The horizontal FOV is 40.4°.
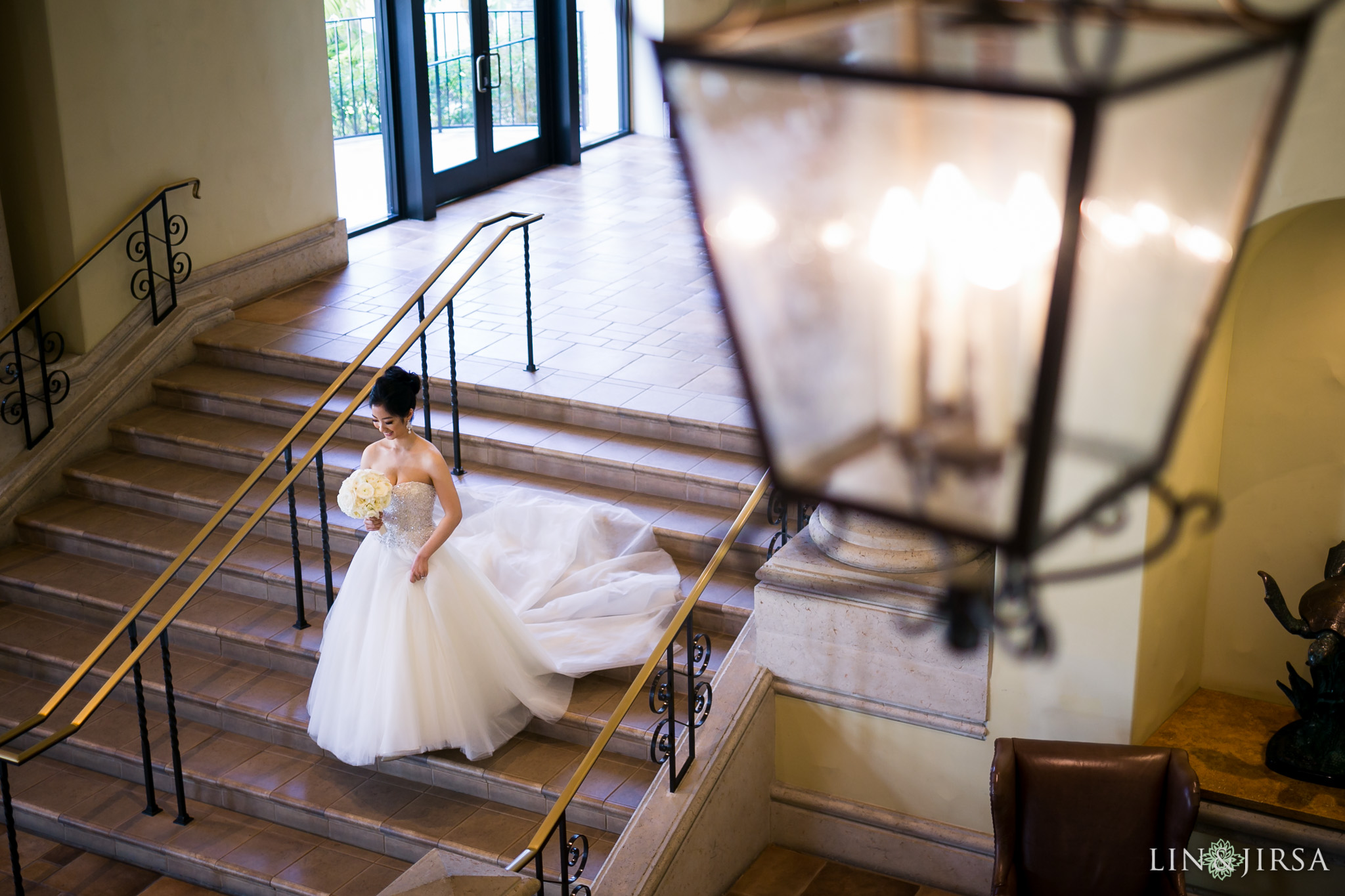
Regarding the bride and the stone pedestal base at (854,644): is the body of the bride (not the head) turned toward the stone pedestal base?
no

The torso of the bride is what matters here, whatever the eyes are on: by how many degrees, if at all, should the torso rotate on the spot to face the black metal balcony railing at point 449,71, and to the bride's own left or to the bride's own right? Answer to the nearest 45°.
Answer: approximately 135° to the bride's own right

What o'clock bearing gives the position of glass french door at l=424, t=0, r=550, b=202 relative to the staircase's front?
The glass french door is roughly at 5 o'clock from the staircase.

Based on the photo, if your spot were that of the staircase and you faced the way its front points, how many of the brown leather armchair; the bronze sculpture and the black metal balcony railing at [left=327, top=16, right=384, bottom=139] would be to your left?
2

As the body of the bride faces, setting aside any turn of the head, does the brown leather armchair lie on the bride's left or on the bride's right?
on the bride's left

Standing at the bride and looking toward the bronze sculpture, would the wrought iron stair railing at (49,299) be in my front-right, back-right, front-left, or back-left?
back-left

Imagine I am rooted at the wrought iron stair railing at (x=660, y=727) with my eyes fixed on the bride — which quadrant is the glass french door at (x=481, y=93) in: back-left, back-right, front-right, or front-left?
front-right

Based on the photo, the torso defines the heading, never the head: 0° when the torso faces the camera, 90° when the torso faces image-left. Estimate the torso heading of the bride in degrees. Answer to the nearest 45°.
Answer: approximately 45°

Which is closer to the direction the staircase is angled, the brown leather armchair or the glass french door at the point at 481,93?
the brown leather armchair

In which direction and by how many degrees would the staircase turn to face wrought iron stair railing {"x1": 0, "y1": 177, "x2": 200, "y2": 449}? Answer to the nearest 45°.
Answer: approximately 90° to its right

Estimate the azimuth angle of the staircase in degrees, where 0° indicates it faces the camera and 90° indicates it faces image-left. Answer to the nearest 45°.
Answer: approximately 45°

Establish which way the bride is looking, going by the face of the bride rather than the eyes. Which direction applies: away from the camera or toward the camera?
toward the camera

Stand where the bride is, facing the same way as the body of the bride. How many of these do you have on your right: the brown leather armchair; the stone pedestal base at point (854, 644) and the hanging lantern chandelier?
0
